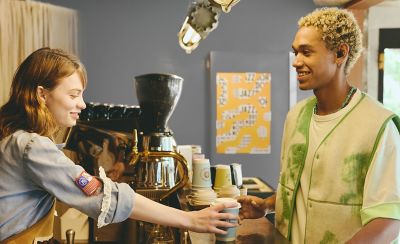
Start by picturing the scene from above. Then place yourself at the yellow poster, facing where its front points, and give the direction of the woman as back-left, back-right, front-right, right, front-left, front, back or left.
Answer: front

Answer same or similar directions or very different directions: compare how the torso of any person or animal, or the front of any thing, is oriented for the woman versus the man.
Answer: very different directions

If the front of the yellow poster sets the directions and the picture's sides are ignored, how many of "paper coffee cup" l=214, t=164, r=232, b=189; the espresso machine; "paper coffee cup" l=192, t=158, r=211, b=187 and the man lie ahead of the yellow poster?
4

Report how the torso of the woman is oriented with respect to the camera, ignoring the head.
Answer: to the viewer's right

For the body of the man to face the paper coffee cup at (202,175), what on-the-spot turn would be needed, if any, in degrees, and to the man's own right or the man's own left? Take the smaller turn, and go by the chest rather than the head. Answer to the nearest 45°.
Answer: approximately 45° to the man's own right

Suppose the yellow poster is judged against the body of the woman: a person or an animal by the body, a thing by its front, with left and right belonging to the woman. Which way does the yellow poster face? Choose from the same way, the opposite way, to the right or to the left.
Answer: to the right

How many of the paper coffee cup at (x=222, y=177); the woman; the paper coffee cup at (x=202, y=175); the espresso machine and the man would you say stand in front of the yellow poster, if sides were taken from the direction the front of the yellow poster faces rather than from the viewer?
5

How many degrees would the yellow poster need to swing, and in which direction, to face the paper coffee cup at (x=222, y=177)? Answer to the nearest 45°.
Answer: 0° — it already faces it

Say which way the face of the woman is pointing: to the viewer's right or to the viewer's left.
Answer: to the viewer's right

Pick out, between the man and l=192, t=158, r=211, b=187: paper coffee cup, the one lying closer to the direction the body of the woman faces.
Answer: the man

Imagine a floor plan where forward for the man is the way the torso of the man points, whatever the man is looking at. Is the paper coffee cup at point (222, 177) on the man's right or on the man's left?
on the man's right

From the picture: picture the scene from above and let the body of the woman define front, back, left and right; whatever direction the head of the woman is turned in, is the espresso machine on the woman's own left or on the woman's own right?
on the woman's own left

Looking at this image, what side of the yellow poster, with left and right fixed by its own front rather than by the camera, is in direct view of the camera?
front

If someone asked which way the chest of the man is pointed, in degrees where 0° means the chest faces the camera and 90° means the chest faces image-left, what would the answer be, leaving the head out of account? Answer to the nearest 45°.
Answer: approximately 45°

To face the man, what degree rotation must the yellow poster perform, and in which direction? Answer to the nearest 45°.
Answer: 0° — it already faces them

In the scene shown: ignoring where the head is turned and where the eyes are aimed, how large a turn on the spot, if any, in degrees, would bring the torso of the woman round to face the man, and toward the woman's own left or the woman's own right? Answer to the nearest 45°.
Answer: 0° — they already face them

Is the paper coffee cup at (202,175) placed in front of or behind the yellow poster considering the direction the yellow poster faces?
in front
